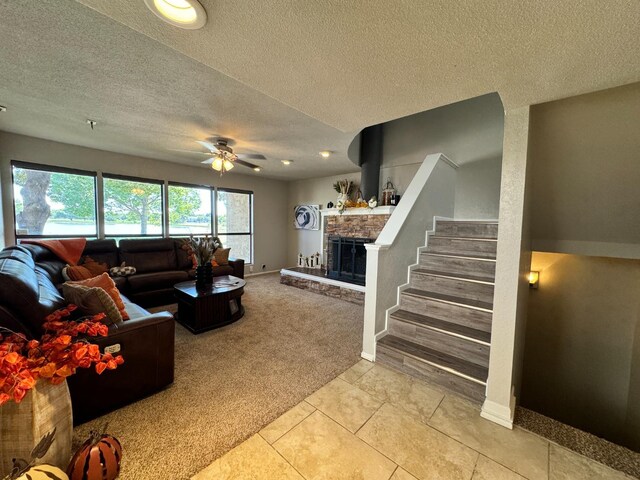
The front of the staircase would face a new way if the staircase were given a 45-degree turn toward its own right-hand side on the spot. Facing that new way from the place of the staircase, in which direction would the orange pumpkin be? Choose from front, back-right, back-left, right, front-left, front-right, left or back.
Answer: front-left

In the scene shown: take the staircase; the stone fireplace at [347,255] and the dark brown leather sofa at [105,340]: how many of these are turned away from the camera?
0

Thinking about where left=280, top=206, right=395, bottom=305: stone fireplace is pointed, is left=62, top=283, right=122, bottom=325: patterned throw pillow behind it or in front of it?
in front

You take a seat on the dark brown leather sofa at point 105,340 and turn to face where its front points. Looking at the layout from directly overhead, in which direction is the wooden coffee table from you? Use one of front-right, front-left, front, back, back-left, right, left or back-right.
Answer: left

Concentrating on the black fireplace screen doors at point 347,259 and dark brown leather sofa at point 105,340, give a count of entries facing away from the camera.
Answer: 0

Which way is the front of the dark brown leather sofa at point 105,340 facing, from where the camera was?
facing the viewer and to the right of the viewer

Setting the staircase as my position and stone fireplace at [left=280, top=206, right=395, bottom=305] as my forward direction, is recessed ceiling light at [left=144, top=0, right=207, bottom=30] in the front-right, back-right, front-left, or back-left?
back-left

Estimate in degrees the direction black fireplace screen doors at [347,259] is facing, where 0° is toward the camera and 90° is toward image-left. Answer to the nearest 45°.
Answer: approximately 45°

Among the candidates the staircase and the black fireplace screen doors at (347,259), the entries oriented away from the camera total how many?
0

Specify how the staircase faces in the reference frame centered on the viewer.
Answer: facing the viewer and to the left of the viewer
